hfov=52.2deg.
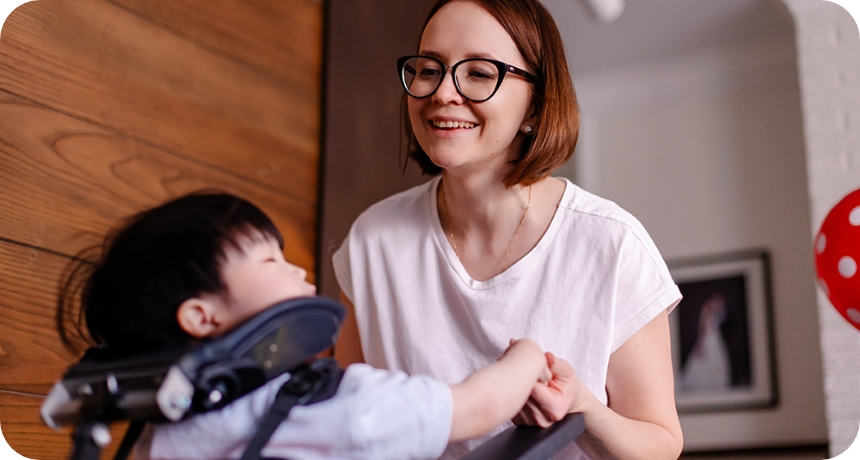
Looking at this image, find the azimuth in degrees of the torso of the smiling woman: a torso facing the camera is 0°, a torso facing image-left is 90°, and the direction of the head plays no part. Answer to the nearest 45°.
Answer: approximately 45°

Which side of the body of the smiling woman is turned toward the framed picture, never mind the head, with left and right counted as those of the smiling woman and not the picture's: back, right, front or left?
back

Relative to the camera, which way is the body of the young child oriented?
to the viewer's right

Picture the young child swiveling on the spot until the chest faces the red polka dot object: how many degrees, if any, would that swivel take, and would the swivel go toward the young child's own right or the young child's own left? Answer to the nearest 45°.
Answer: approximately 45° to the young child's own left

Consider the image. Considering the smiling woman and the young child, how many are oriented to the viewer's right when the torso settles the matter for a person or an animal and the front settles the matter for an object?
1

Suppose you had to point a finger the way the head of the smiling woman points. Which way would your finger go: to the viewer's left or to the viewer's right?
to the viewer's left
